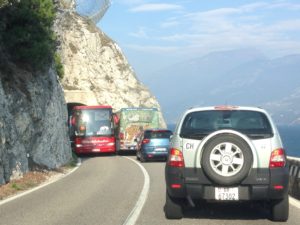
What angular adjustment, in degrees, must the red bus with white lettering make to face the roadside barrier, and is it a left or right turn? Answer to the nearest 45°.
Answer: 0° — it already faces it

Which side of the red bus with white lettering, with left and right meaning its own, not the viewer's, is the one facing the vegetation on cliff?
front

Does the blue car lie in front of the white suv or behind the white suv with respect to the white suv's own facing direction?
in front

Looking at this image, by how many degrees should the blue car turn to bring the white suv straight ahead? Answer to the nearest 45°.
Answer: approximately 180°

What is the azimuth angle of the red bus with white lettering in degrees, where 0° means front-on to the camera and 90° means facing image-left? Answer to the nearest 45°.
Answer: approximately 0°

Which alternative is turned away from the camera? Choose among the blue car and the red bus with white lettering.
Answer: the blue car

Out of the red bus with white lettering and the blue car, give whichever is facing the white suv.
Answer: the red bus with white lettering

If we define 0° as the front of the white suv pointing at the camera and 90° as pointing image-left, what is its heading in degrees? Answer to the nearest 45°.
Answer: approximately 180°

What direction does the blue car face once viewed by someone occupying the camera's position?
facing away from the viewer

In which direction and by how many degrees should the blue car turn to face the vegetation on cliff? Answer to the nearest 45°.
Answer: approximately 135° to its left

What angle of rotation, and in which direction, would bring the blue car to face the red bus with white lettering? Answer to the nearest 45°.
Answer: approximately 45° to its left

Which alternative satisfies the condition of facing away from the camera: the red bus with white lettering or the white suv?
the white suv
